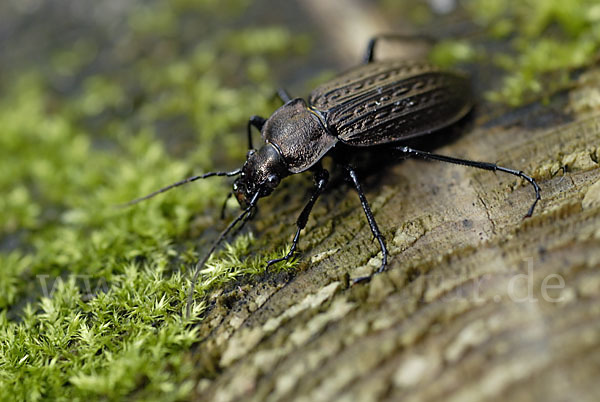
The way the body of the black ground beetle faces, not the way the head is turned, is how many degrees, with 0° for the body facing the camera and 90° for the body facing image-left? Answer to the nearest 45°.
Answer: approximately 45°
